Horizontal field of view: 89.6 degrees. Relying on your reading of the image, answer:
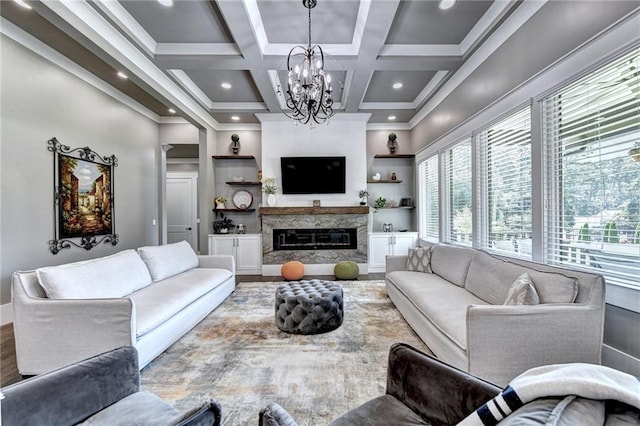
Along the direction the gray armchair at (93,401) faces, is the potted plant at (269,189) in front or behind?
in front

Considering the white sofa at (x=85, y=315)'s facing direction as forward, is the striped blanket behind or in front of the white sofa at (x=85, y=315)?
in front

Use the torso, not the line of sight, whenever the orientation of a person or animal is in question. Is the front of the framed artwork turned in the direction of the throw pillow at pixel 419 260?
yes

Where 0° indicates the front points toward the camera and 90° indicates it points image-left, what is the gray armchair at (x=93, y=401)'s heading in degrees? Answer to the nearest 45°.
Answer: approximately 225°

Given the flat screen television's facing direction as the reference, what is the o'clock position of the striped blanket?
The striped blanket is roughly at 12 o'clock from the flat screen television.

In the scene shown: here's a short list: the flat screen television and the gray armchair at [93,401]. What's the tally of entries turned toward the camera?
1

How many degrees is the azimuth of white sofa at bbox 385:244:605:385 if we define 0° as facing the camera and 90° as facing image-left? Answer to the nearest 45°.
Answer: approximately 45°

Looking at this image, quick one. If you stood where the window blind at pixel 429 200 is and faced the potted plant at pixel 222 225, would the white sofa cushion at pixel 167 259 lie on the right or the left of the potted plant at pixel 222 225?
left

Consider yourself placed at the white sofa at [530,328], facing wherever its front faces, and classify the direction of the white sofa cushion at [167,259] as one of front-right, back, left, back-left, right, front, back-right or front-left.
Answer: front-right

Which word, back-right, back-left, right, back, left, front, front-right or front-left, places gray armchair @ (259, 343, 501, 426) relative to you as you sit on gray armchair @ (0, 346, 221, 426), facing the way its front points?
right
